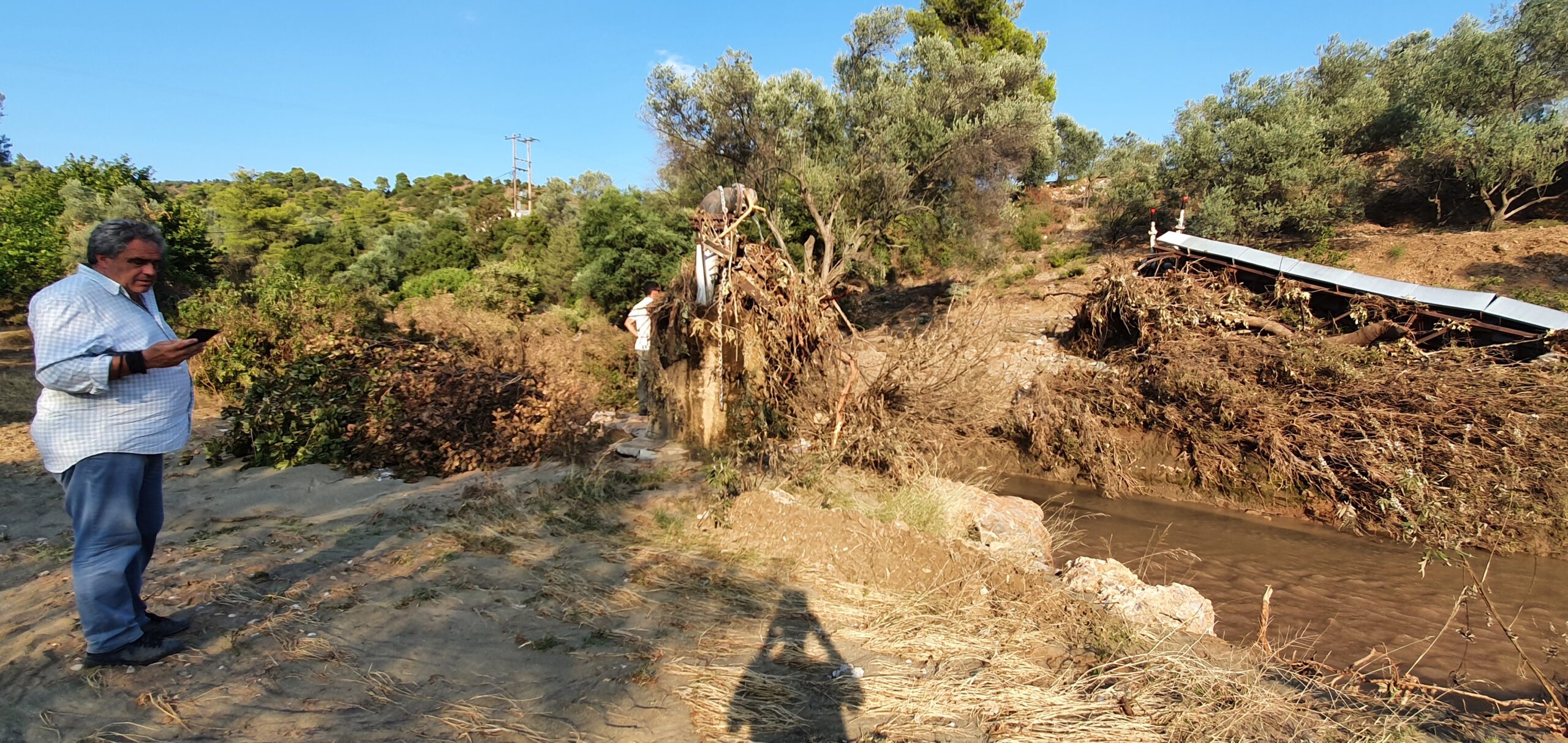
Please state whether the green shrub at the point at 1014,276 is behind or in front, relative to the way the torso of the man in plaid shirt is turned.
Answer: in front

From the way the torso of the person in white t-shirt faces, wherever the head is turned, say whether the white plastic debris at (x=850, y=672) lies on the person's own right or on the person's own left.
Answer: on the person's own right

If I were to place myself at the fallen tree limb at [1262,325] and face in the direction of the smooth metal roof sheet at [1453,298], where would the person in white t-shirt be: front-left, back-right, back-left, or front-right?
back-right

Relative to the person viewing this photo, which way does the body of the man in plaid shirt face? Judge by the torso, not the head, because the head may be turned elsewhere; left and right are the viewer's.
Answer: facing to the right of the viewer

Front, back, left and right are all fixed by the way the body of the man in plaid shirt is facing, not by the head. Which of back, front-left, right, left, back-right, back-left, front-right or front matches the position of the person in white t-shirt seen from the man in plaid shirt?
front-left

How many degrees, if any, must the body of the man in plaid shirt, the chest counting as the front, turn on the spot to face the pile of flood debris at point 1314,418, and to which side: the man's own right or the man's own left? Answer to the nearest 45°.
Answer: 0° — they already face it
